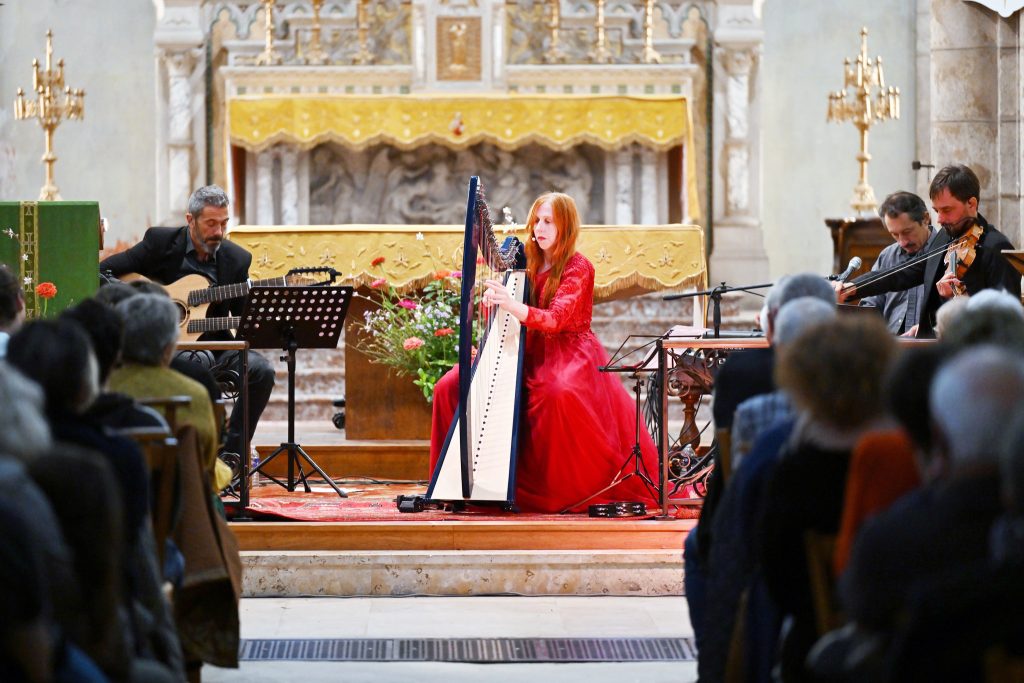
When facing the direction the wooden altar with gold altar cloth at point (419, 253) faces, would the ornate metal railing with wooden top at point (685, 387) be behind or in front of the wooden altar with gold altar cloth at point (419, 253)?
in front

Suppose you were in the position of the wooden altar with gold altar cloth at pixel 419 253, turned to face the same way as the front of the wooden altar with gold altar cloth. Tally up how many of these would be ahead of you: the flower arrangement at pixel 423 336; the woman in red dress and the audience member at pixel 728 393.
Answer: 3

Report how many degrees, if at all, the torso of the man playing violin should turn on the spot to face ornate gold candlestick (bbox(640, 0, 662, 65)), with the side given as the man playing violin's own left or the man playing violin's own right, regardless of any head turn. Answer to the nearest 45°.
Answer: approximately 135° to the man playing violin's own right

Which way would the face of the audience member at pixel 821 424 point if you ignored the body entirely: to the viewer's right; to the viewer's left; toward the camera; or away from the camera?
away from the camera

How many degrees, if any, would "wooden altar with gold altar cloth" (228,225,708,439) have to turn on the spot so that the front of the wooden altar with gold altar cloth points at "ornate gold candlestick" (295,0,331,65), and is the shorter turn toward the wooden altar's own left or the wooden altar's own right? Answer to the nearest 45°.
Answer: approximately 180°

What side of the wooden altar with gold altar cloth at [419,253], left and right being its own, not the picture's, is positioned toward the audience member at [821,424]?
front

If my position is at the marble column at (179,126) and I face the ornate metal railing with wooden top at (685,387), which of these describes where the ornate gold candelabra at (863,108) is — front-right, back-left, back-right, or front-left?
front-left

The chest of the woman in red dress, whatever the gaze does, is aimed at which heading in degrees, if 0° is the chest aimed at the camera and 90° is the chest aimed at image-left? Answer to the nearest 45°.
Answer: approximately 45°

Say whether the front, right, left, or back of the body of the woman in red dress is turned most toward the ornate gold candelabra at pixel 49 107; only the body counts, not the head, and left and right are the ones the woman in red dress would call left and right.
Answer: right

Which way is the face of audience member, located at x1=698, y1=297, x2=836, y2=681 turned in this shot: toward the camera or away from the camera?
away from the camera

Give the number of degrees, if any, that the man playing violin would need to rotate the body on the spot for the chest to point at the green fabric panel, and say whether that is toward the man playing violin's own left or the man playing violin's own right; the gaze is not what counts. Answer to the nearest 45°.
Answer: approximately 45° to the man playing violin's own right

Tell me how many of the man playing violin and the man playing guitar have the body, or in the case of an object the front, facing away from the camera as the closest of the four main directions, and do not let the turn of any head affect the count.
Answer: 0

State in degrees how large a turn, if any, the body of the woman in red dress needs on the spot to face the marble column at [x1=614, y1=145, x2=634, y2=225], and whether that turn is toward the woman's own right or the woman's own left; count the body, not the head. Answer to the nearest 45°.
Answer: approximately 135° to the woman's own right

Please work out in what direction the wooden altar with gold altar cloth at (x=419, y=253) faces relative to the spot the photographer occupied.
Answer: facing the viewer

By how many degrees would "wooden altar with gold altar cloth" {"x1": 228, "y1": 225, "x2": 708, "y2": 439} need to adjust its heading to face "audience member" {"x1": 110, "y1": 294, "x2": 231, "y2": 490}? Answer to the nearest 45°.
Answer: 0° — it already faces them
